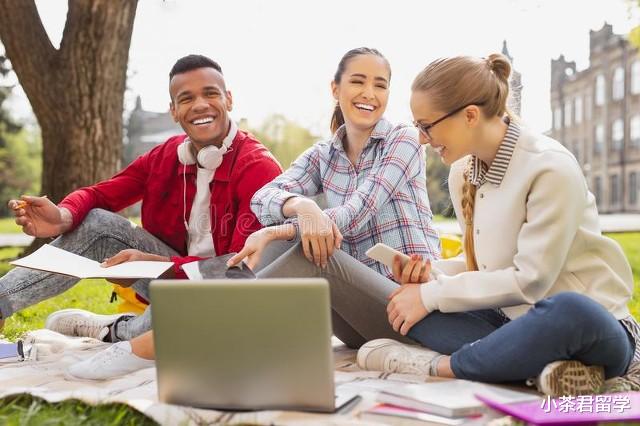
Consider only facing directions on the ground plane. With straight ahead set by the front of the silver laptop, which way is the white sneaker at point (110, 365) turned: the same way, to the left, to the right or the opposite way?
to the left

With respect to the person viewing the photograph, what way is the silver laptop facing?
facing away from the viewer

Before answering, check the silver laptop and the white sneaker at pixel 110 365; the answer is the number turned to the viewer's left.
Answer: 1

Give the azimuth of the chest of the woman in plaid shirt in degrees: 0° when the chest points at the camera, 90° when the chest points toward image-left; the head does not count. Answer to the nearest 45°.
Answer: approximately 45°

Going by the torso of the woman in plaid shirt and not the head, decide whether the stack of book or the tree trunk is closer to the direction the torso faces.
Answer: the stack of book

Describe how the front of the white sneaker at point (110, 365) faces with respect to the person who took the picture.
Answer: facing to the left of the viewer

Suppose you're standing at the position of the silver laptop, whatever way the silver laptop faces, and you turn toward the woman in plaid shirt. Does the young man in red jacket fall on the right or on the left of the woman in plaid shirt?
left

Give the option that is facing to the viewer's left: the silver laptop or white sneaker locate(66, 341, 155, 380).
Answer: the white sneaker

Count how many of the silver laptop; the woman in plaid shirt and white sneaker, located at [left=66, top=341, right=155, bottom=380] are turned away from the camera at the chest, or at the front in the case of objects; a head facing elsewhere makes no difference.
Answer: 1

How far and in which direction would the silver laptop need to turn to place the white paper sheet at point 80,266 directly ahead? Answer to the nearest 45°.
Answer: approximately 45° to its left

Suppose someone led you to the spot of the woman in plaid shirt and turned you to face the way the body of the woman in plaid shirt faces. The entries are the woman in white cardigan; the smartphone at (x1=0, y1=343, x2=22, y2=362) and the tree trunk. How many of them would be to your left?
1

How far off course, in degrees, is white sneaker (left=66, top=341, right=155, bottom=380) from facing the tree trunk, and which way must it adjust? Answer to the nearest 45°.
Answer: approximately 90° to its right

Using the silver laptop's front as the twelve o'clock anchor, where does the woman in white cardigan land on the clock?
The woman in white cardigan is roughly at 2 o'clock from the silver laptop.
